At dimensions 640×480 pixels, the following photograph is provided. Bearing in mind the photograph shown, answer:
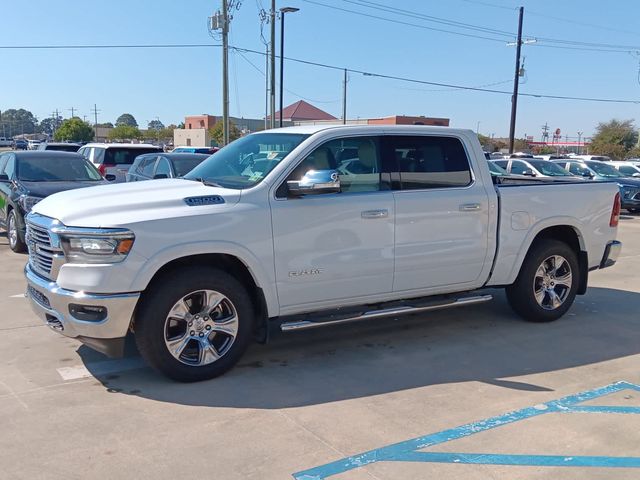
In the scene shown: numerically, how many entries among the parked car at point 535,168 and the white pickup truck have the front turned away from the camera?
0

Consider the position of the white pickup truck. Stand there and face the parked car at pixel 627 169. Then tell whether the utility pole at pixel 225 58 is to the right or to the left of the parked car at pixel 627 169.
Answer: left

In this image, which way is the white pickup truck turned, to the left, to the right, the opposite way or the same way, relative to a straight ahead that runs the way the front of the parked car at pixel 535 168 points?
to the right

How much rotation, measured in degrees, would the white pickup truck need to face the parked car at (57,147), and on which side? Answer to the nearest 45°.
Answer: approximately 90° to its right

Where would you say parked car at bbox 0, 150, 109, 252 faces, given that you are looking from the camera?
facing the viewer and to the right of the viewer

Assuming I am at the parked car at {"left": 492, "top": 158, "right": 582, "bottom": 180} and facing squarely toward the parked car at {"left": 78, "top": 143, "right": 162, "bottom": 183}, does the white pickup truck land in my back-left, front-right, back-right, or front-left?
front-left

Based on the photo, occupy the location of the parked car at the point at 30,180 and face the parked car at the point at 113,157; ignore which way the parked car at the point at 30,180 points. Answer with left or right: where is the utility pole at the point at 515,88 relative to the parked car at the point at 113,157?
right

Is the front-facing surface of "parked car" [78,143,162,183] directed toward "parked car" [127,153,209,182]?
no

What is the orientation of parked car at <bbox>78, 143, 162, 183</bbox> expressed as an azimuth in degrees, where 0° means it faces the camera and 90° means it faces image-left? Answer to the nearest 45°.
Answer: approximately 135°

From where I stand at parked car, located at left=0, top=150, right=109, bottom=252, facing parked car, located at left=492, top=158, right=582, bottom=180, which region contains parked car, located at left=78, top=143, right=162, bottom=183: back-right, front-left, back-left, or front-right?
front-left

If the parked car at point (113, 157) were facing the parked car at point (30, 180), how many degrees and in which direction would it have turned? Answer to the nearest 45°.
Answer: approximately 135° to its left

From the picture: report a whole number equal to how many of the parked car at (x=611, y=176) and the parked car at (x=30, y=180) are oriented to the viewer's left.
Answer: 0

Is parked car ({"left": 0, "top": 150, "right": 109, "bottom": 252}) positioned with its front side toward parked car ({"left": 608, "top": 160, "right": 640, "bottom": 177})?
no

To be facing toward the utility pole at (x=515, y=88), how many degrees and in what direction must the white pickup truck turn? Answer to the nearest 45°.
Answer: approximately 135° to its right
